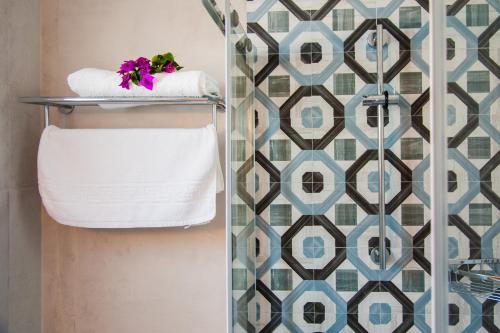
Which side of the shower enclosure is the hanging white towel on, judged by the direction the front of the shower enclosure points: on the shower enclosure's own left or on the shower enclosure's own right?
on the shower enclosure's own right

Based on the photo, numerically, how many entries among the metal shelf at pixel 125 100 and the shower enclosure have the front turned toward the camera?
2

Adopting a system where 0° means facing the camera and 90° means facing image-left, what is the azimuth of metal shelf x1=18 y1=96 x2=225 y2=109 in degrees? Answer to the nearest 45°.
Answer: approximately 0°

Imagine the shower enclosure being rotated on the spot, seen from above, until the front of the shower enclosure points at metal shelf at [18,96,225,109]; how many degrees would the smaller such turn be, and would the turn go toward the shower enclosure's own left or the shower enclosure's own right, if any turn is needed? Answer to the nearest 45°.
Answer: approximately 45° to the shower enclosure's own right

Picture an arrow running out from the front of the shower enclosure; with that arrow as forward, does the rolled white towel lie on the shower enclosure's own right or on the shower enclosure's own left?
on the shower enclosure's own right
